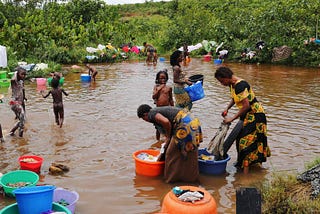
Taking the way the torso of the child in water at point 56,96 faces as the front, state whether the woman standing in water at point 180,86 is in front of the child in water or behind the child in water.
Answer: behind

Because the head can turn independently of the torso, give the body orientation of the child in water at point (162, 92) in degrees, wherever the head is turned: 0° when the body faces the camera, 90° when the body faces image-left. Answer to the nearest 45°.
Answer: approximately 0°

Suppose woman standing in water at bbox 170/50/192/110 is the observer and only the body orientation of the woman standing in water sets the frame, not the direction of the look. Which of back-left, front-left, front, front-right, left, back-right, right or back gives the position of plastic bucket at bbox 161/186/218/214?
right

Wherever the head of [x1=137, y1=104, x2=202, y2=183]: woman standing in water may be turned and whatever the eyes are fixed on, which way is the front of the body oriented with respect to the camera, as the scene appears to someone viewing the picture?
to the viewer's left

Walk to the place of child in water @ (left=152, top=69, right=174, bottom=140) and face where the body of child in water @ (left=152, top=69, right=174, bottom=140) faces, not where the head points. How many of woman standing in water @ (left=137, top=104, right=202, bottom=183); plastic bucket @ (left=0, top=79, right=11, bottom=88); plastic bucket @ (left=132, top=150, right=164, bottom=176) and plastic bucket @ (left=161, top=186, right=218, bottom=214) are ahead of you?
3

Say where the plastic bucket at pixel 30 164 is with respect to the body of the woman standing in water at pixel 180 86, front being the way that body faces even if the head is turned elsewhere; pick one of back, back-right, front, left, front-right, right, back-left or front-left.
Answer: back-right

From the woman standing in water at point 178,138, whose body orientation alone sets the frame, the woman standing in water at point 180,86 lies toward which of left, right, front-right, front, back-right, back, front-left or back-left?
right

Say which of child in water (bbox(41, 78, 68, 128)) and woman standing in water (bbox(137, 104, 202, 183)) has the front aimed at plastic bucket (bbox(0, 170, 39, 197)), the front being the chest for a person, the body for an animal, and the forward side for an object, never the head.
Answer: the woman standing in water

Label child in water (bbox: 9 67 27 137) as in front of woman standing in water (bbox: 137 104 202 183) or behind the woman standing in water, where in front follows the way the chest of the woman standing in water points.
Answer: in front

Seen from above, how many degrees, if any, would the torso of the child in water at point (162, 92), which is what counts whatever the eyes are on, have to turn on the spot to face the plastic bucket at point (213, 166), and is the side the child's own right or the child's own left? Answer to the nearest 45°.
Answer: approximately 45° to the child's own left

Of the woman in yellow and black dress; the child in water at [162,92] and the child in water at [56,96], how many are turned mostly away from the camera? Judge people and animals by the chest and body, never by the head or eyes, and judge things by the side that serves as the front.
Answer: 1

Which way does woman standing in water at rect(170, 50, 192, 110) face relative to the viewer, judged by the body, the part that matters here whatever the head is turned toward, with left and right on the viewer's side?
facing to the right of the viewer

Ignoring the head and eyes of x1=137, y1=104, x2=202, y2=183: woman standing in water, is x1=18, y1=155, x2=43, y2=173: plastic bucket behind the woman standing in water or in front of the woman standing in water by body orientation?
in front

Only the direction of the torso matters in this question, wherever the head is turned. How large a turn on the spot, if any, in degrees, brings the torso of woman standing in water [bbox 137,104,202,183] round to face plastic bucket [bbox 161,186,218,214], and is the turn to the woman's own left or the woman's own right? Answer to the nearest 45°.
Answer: approximately 90° to the woman's own left

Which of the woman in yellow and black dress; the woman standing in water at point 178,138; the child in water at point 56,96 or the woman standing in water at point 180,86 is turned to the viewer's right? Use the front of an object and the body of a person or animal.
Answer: the woman standing in water at point 180,86

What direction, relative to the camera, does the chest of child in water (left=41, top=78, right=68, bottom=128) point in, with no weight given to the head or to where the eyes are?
away from the camera
